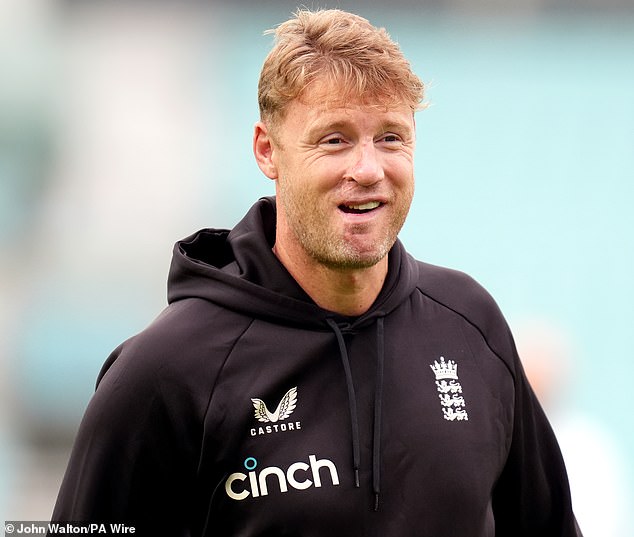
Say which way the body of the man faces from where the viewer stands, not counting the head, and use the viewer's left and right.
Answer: facing the viewer and to the right of the viewer

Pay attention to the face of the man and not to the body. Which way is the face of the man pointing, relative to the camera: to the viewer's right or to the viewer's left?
to the viewer's right
